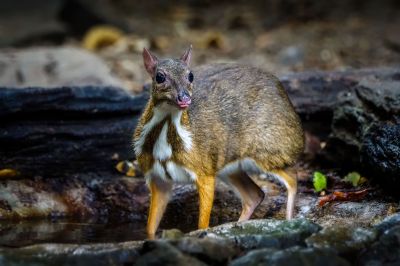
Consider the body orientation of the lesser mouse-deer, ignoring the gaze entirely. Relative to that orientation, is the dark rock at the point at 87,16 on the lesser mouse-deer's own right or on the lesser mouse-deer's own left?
on the lesser mouse-deer's own right

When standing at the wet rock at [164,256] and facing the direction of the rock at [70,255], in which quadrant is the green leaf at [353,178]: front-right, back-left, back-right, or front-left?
back-right

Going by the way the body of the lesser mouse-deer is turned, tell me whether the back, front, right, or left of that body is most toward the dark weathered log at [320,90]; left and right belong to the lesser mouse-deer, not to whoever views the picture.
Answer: back

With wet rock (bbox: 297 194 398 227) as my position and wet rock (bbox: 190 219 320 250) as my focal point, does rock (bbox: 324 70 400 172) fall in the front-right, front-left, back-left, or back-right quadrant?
back-right

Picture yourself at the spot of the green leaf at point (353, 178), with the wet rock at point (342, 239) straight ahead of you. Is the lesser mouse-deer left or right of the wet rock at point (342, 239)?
right

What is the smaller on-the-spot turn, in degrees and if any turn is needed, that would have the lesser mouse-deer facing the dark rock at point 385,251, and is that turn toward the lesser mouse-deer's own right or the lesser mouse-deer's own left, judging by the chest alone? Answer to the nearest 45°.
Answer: approximately 90° to the lesser mouse-deer's own left

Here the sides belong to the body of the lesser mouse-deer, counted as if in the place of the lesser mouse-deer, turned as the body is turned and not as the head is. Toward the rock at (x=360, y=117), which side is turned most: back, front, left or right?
back

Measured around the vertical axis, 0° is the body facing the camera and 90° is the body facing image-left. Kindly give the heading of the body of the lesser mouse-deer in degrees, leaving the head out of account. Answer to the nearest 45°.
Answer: approximately 45°

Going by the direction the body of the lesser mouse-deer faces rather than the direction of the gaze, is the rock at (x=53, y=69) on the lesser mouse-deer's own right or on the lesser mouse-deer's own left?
on the lesser mouse-deer's own right

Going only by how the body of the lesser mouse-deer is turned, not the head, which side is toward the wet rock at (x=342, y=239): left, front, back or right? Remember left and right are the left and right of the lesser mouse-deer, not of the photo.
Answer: left

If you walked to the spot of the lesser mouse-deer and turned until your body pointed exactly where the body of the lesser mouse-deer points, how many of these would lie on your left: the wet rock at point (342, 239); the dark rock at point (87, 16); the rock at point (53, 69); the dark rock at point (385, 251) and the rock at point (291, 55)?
2

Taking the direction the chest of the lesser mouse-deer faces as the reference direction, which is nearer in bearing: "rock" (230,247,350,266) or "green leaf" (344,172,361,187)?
the rock
